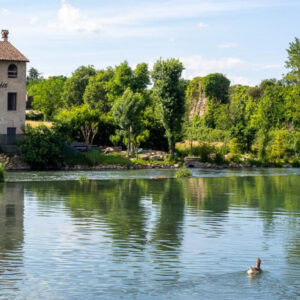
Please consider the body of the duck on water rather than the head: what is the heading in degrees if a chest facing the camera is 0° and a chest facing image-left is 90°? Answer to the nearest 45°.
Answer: approximately 225°
